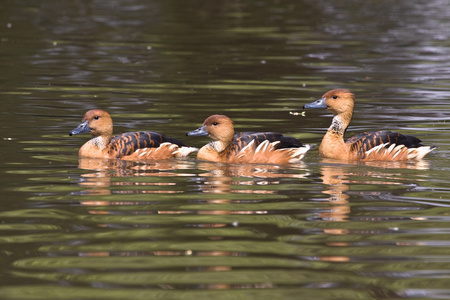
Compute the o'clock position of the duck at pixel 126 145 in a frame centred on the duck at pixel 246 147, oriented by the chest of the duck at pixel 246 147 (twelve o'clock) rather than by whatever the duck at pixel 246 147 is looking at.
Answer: the duck at pixel 126 145 is roughly at 12 o'clock from the duck at pixel 246 147.

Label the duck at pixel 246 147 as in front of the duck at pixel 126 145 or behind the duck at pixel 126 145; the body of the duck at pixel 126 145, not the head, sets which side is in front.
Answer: behind

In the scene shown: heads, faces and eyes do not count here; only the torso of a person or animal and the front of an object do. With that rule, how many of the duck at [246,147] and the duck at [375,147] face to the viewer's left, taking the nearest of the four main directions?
2

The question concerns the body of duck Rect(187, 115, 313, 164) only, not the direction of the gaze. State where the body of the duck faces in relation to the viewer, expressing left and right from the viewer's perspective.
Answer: facing to the left of the viewer

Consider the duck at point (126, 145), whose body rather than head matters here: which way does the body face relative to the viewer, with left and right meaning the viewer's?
facing to the left of the viewer

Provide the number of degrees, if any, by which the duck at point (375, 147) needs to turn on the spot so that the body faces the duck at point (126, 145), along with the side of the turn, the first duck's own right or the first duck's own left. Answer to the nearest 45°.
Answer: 0° — it already faces it

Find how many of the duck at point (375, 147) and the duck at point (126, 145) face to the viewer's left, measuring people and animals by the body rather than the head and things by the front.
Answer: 2

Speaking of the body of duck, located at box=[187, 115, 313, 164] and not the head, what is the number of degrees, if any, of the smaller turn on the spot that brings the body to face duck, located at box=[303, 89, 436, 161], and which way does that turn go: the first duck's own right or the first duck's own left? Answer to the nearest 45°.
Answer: approximately 180°

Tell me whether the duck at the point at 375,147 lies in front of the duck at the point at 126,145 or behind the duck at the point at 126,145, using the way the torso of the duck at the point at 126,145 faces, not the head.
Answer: behind

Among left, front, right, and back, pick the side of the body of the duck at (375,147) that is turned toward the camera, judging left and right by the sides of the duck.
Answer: left

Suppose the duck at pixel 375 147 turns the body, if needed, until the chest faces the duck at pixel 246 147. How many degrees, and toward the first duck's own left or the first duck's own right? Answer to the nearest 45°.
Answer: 0° — it already faces it

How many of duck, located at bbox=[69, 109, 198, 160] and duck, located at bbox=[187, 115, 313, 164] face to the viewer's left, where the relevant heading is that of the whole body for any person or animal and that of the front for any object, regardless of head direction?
2
